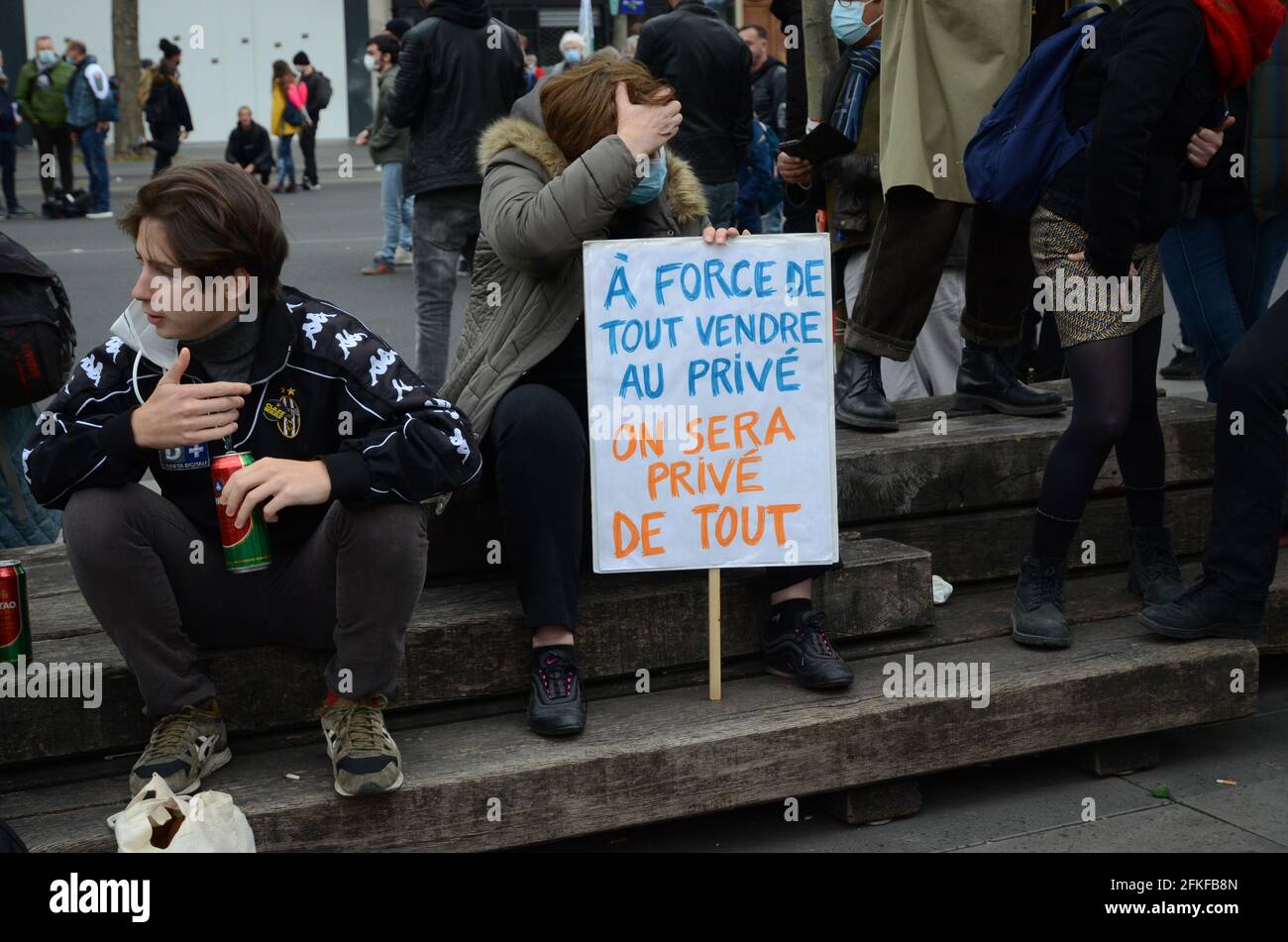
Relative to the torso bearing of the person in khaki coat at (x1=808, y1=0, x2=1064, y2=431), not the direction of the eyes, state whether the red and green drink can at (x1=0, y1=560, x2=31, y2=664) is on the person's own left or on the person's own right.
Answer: on the person's own right

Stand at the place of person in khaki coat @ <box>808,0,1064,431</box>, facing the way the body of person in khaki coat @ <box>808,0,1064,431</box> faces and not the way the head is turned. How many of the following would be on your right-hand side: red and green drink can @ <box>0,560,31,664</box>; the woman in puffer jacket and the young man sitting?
3

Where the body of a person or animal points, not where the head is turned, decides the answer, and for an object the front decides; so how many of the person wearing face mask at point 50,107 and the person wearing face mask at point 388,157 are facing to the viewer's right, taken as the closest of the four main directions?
0

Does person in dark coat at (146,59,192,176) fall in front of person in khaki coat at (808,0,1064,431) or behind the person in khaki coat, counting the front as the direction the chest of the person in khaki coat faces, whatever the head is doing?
behind

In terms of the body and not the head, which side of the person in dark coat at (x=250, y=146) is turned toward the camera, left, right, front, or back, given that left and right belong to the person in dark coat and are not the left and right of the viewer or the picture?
front

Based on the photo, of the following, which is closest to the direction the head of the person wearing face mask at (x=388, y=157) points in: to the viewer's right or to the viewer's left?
to the viewer's left

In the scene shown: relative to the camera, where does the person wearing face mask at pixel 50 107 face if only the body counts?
toward the camera

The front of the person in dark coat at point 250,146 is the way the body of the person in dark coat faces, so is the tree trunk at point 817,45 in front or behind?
in front

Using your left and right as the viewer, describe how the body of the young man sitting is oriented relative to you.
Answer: facing the viewer

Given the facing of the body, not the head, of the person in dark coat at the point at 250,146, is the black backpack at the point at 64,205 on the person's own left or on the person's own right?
on the person's own right
